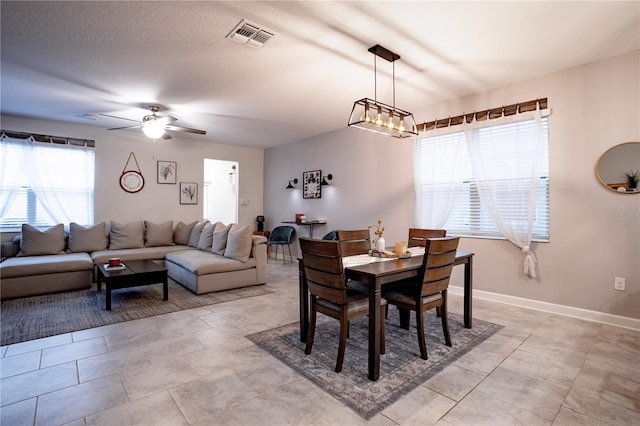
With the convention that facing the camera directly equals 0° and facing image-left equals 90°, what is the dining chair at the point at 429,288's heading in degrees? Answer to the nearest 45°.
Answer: approximately 135°

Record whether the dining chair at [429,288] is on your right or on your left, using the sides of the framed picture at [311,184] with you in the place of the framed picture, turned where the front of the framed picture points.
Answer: on your left

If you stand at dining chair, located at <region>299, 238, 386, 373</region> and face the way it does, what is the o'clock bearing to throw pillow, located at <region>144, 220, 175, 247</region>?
The throw pillow is roughly at 9 o'clock from the dining chair.

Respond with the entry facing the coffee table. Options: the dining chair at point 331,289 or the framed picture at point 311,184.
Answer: the framed picture

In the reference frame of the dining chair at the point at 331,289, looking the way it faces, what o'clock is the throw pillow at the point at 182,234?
The throw pillow is roughly at 9 o'clock from the dining chair.

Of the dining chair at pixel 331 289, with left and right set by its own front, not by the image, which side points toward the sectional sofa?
left

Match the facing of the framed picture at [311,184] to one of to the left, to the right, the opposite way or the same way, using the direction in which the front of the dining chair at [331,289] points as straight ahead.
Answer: the opposite way

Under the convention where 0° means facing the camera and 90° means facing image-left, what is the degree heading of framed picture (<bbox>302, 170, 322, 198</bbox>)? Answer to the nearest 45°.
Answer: approximately 45°

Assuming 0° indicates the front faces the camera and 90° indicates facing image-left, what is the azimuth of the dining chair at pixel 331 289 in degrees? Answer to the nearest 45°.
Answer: approximately 225°

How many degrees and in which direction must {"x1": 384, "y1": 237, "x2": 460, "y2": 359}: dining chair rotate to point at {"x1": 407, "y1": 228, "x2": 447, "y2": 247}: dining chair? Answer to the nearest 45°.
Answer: approximately 45° to its right

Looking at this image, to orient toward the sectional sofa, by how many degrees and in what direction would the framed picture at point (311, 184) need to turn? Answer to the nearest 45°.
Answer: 0° — it already faces it

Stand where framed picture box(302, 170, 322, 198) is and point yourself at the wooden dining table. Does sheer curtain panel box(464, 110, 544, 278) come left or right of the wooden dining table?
left

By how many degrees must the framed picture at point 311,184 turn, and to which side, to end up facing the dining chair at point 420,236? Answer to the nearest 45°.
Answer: approximately 90° to its left

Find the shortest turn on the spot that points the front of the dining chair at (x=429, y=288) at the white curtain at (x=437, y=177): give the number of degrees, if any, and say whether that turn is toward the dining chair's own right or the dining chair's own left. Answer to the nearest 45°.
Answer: approximately 45° to the dining chair's own right

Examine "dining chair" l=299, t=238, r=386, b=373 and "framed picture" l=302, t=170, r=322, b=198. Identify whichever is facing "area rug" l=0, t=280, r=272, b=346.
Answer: the framed picture

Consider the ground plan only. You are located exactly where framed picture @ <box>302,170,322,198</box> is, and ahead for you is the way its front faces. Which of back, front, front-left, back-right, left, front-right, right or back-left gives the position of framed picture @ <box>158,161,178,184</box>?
front-right
